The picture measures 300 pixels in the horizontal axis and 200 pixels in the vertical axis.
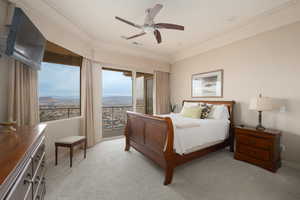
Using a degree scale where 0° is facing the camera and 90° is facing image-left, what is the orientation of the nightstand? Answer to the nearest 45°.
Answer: approximately 45°

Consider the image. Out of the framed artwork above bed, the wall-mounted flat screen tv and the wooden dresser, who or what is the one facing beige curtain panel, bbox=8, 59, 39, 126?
the framed artwork above bed

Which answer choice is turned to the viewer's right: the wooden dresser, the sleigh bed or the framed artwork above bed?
the wooden dresser

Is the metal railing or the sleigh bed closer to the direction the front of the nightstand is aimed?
the sleigh bed

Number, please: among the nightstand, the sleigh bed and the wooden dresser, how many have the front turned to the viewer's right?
1

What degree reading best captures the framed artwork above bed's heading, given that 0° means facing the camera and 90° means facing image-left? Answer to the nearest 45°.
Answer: approximately 45°

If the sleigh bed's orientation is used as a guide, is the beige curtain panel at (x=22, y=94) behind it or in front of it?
in front

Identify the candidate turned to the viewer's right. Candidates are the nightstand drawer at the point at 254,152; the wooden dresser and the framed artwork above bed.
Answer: the wooden dresser

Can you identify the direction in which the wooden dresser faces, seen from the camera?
facing to the right of the viewer
